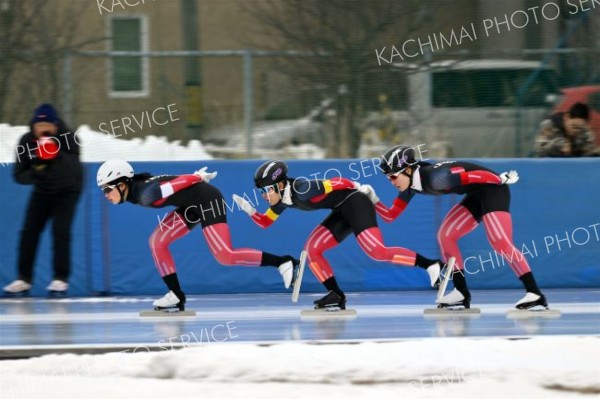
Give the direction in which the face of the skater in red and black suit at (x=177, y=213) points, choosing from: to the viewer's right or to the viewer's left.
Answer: to the viewer's left

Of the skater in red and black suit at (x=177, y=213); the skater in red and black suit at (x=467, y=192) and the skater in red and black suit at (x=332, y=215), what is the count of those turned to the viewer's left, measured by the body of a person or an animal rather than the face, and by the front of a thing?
3

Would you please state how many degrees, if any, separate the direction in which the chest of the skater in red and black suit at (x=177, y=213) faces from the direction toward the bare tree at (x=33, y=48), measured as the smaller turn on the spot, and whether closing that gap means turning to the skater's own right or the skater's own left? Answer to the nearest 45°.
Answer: approximately 45° to the skater's own right

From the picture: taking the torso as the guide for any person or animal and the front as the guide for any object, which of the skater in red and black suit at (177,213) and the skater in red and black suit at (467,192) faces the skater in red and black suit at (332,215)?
the skater in red and black suit at (467,192)

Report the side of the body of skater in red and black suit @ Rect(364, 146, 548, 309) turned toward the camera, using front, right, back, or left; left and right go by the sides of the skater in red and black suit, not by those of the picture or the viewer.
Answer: left

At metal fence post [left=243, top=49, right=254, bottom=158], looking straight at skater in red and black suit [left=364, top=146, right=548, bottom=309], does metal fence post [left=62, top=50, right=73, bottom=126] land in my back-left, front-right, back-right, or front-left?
back-right

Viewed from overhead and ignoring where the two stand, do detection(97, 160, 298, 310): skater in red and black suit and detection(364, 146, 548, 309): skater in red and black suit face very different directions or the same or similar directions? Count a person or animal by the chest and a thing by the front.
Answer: same or similar directions

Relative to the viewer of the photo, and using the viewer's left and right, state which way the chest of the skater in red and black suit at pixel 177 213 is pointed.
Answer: facing to the left of the viewer

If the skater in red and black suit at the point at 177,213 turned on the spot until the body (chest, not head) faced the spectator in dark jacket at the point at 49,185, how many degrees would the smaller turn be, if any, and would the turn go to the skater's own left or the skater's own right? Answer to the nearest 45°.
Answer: approximately 45° to the skater's own right

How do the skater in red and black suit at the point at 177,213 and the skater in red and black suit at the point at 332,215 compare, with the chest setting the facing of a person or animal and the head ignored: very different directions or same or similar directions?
same or similar directions

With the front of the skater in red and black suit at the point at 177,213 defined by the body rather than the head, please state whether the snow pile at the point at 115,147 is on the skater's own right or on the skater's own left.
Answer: on the skater's own right

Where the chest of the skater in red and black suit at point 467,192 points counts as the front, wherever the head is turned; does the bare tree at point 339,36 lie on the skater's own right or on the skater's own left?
on the skater's own right

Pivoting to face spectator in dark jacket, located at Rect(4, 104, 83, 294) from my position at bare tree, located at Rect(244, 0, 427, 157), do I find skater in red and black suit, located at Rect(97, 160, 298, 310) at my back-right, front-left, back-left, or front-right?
front-left

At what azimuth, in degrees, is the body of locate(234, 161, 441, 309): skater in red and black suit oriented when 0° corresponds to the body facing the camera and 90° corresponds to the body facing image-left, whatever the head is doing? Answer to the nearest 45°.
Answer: approximately 90°
